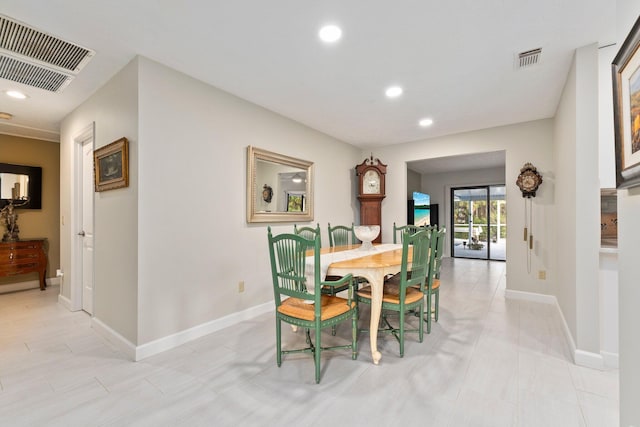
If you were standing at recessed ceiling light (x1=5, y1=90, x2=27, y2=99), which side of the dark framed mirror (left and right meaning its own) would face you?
front

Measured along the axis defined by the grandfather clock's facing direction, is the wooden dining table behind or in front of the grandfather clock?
in front

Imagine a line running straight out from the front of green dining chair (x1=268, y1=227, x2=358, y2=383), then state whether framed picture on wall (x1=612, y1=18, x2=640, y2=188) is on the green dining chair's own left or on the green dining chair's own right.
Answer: on the green dining chair's own right

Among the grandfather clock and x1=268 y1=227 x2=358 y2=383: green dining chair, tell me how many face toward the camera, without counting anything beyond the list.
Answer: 1

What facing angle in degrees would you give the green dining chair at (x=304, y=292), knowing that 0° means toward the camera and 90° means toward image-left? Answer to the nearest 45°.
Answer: approximately 225°

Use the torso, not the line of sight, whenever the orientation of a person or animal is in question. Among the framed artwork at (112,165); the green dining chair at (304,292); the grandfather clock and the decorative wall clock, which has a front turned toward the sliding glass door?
the green dining chair

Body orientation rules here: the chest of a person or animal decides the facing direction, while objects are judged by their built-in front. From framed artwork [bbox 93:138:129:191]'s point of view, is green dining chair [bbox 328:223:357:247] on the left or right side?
on its left

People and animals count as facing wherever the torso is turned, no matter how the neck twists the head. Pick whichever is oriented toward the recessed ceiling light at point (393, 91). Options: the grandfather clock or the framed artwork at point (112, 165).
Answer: the grandfather clock

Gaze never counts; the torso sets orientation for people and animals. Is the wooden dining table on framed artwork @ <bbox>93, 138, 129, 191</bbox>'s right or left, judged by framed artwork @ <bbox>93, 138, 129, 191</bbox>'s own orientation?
on its left

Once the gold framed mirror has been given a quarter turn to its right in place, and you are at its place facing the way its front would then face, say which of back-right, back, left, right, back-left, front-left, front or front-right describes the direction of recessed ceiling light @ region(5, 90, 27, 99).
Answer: front-right

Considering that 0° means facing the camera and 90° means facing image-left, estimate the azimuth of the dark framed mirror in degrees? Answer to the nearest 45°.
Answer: approximately 0°

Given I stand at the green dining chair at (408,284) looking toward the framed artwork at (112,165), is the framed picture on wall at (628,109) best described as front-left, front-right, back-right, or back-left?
back-left

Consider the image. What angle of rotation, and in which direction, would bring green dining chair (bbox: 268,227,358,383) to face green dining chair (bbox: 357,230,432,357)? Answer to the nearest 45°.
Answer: approximately 45° to its right
